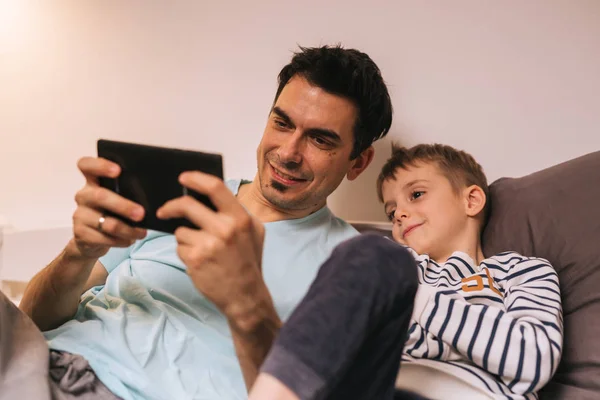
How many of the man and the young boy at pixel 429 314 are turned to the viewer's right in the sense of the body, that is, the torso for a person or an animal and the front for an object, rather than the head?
0

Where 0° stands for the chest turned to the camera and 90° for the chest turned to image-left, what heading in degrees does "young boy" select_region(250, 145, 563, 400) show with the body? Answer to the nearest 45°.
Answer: approximately 45°

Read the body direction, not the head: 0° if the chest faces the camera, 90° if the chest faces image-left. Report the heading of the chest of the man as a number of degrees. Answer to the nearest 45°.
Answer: approximately 45°

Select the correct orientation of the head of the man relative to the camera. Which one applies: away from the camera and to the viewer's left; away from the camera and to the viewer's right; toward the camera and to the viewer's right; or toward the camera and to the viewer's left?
toward the camera and to the viewer's left
